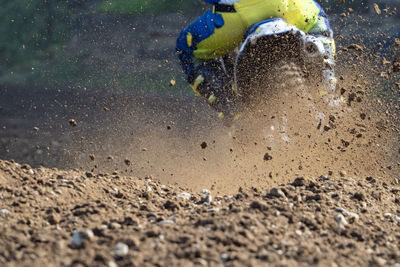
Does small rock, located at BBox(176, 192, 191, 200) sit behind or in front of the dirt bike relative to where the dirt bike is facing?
behind

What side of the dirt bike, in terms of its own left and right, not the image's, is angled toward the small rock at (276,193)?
back

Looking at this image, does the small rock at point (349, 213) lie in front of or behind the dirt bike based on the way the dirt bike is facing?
behind

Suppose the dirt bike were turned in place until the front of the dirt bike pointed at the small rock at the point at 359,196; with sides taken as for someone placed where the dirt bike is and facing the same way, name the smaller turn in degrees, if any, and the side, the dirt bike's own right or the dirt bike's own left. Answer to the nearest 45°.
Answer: approximately 180°

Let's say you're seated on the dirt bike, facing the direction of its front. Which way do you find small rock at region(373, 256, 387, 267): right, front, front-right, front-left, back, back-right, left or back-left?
back

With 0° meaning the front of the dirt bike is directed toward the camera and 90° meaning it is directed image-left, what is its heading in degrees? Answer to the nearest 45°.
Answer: approximately 180°

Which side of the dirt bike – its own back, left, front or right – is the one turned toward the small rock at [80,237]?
back

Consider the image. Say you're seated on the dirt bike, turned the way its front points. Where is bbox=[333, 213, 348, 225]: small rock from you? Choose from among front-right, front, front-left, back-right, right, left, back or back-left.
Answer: back

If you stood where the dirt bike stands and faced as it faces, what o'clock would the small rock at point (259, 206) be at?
The small rock is roughly at 6 o'clock from the dirt bike.

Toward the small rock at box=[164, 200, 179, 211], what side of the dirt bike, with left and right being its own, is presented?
back

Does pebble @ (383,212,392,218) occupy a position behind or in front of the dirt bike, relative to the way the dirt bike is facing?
behind
